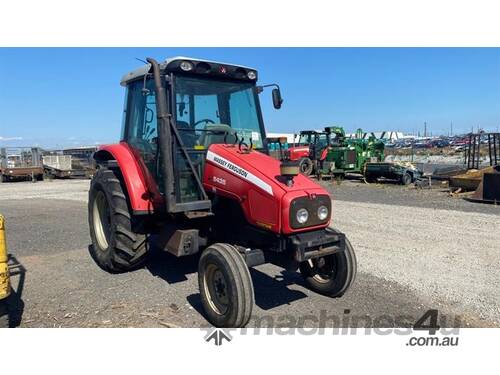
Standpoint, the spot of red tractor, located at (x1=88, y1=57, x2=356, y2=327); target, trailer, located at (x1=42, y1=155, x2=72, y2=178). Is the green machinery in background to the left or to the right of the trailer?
right

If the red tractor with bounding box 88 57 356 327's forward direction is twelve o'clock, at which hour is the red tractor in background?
The red tractor in background is roughly at 8 o'clock from the red tractor.

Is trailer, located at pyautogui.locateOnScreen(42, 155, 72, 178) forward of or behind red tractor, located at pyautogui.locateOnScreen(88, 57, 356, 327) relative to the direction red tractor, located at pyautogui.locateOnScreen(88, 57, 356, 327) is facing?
behind

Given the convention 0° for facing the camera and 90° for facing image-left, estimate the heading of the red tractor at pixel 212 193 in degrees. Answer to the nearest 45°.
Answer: approximately 315°

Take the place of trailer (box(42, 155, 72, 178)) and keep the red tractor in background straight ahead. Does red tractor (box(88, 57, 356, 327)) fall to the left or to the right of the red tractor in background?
right

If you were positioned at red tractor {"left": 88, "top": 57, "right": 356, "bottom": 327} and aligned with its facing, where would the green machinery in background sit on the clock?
The green machinery in background is roughly at 8 o'clock from the red tractor.

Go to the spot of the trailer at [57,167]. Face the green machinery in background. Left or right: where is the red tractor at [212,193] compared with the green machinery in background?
right

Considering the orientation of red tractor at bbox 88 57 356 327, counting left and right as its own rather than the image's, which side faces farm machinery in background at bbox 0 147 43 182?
back
